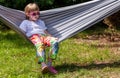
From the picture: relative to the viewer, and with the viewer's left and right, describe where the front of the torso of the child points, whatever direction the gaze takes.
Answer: facing the viewer and to the right of the viewer
